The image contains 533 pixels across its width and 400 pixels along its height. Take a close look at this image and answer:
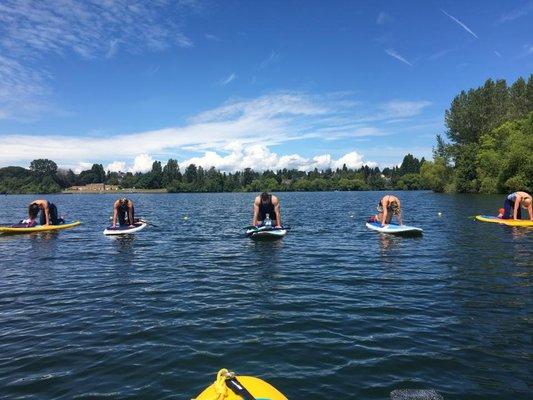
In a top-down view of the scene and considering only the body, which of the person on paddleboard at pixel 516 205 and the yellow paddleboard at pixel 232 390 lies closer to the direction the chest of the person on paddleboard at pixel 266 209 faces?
the yellow paddleboard

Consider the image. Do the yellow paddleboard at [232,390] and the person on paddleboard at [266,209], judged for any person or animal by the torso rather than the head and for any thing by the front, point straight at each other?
yes

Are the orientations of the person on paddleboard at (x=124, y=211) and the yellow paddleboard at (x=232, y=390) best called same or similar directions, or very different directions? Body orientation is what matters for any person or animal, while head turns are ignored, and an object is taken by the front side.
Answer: very different directions

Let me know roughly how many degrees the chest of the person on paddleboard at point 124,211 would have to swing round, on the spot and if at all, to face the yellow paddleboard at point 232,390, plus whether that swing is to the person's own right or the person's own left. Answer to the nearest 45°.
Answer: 0° — they already face it

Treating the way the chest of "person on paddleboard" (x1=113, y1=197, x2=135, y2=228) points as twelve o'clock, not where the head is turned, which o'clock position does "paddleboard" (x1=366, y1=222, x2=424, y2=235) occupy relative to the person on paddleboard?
The paddleboard is roughly at 10 o'clock from the person on paddleboard.

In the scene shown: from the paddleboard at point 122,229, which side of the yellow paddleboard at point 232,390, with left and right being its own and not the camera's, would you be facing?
front

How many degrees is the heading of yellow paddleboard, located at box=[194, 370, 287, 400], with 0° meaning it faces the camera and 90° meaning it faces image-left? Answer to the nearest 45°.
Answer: approximately 180°

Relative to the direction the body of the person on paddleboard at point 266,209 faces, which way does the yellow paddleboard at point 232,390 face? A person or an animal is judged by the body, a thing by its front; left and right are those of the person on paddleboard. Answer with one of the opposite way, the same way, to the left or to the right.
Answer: the opposite way

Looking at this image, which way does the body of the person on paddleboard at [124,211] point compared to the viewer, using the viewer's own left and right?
facing the viewer

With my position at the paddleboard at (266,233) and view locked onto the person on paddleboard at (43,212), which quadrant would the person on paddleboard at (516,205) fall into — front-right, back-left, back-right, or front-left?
back-right

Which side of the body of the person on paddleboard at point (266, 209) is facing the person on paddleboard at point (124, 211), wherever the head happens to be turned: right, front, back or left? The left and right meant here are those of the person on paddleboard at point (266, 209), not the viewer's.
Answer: right

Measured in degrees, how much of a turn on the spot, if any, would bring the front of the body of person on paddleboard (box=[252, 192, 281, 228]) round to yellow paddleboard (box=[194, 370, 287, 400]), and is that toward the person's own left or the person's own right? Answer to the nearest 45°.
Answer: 0° — they already face it
